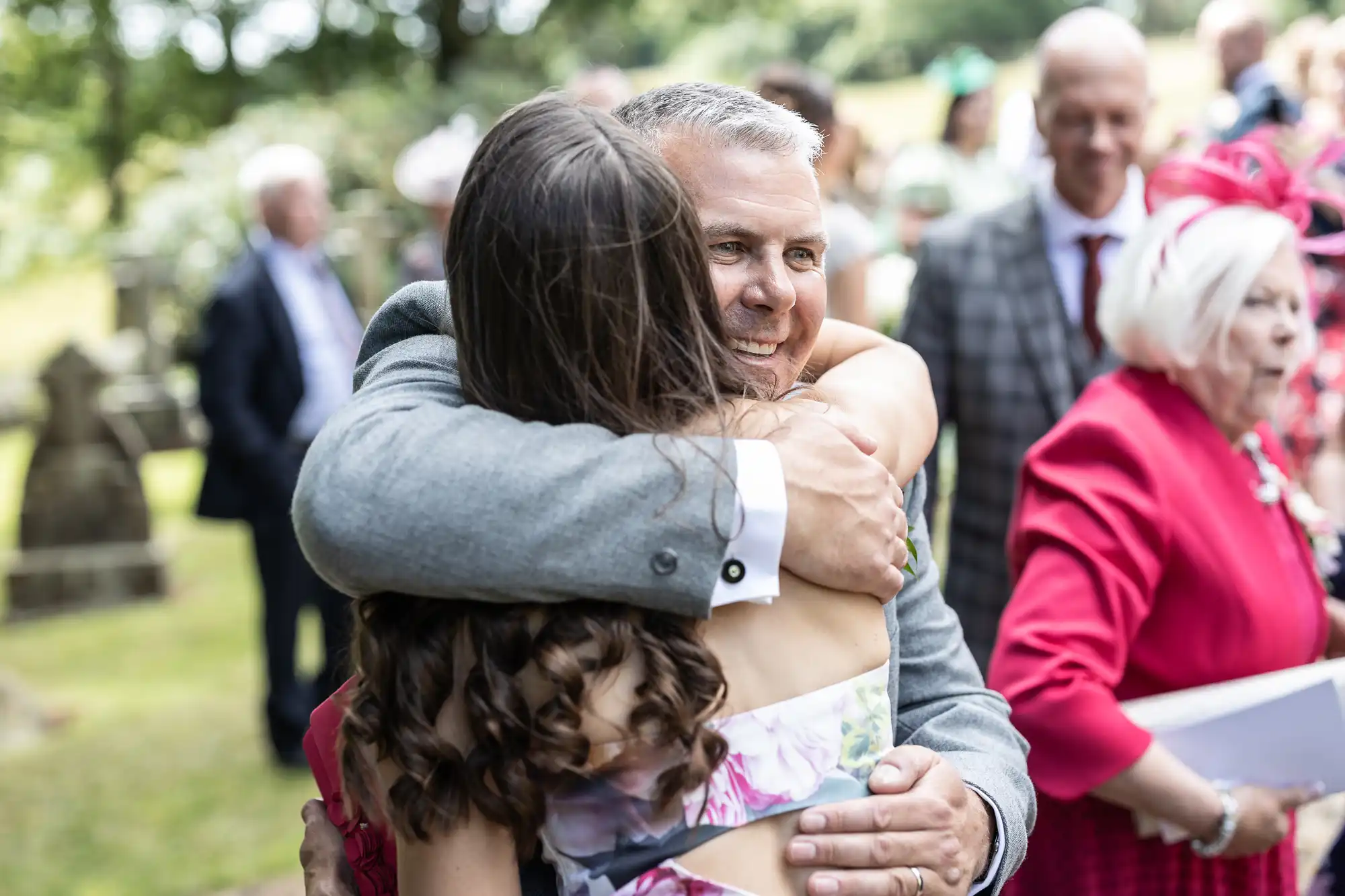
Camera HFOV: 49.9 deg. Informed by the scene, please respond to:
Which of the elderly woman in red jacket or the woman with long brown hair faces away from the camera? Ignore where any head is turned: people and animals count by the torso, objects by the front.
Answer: the woman with long brown hair

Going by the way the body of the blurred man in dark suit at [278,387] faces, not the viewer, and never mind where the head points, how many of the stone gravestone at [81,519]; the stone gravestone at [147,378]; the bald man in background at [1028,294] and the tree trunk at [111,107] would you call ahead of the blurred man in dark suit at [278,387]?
1

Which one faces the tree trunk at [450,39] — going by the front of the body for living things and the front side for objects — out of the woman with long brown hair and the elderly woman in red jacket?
the woman with long brown hair

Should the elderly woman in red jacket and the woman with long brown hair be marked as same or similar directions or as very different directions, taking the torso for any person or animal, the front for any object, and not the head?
very different directions

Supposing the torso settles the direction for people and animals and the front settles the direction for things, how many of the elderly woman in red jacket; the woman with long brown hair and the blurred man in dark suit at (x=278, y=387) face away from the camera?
1

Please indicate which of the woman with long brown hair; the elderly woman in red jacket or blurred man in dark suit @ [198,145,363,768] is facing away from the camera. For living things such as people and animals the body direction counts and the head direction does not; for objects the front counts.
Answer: the woman with long brown hair

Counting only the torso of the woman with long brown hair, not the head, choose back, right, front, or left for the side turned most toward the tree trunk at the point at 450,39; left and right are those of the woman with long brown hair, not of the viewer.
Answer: front

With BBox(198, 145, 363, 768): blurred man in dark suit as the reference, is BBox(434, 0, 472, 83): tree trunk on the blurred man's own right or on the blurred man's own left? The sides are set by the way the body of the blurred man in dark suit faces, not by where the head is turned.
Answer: on the blurred man's own left

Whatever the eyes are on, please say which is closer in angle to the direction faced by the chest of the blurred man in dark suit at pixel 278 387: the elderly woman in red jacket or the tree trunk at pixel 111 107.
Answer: the elderly woman in red jacket

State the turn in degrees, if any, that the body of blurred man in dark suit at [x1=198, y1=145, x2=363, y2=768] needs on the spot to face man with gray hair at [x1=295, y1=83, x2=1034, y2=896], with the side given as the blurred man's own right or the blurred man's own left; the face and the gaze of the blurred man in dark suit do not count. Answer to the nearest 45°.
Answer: approximately 45° to the blurred man's own right

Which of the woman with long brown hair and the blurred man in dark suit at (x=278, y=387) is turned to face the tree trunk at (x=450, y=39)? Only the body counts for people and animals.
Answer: the woman with long brown hair

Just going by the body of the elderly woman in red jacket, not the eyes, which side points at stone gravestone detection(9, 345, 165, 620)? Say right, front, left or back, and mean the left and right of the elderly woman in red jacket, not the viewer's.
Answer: back

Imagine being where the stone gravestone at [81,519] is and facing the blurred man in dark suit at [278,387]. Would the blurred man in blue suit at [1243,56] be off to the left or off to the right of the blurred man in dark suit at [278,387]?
left

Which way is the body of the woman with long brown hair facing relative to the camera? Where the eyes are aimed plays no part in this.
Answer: away from the camera

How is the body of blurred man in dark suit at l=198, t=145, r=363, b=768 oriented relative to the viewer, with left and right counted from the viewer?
facing the viewer and to the right of the viewer
